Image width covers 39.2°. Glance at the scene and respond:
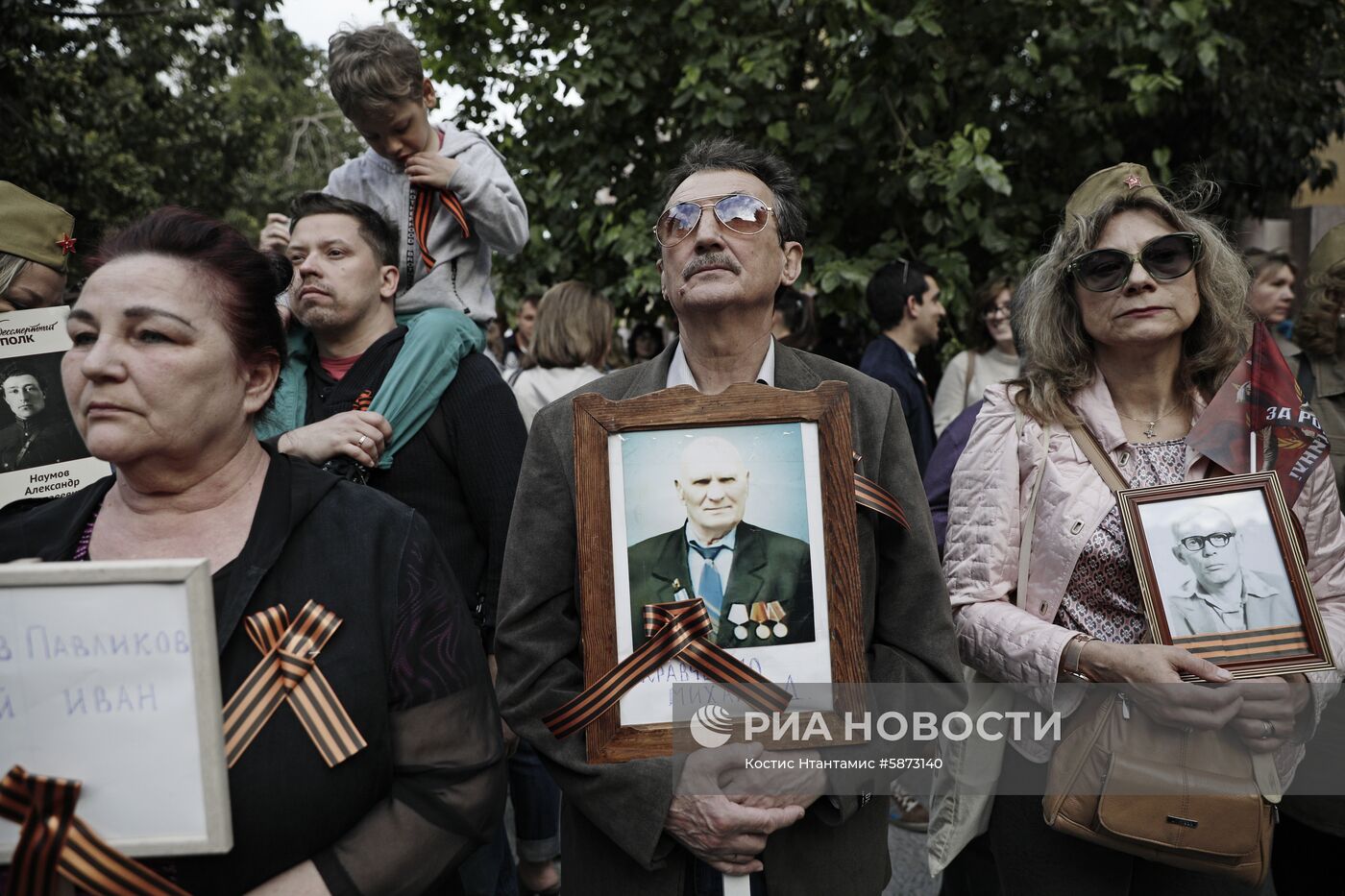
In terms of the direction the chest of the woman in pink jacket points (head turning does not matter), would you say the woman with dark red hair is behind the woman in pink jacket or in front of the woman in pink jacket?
in front

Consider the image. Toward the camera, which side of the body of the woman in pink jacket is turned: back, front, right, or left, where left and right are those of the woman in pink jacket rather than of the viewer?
front

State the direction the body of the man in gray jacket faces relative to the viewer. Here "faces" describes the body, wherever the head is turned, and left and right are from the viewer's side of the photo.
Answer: facing the viewer

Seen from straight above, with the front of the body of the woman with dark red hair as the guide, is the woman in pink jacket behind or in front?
behind

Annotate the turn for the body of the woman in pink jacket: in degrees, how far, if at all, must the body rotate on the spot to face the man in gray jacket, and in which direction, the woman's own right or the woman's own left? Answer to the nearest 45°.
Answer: approximately 45° to the woman's own right

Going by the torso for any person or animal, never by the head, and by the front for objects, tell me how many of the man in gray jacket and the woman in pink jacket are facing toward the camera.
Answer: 2

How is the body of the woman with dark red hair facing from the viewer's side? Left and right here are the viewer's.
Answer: facing the viewer and to the left of the viewer
